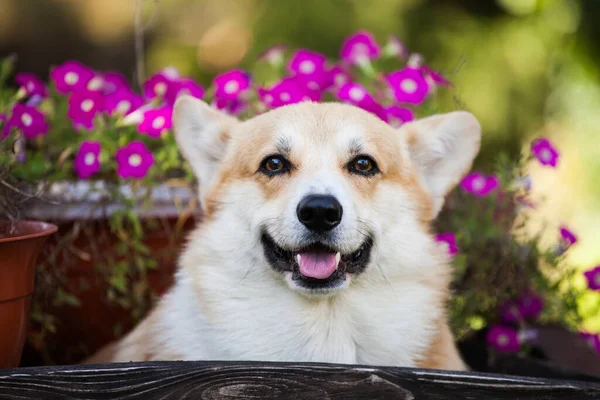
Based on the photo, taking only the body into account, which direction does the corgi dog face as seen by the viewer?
toward the camera

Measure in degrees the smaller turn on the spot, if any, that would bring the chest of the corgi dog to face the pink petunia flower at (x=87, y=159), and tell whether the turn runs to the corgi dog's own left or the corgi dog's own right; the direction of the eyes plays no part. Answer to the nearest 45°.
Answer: approximately 135° to the corgi dog's own right

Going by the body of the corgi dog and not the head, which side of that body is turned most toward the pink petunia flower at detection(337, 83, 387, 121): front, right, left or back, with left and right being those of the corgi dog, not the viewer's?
back

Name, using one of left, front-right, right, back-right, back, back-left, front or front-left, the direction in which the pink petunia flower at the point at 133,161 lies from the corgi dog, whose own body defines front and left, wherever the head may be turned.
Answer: back-right

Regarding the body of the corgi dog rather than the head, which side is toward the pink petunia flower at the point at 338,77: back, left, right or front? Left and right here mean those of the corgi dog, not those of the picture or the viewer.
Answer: back

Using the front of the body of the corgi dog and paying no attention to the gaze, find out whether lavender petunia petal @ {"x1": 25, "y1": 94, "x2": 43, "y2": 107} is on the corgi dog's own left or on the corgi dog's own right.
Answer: on the corgi dog's own right

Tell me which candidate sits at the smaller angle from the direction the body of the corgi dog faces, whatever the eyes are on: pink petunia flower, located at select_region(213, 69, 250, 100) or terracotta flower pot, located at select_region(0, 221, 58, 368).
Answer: the terracotta flower pot

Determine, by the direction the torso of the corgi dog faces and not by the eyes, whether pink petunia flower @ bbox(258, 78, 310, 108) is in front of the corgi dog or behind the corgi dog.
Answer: behind

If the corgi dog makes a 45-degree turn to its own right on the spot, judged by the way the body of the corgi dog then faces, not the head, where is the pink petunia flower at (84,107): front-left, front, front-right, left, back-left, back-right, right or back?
right

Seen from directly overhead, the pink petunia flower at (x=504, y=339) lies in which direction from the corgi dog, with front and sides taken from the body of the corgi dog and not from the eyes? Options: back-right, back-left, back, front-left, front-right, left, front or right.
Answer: back-left

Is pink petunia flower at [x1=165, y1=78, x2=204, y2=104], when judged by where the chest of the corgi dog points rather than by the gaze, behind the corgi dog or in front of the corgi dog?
behind

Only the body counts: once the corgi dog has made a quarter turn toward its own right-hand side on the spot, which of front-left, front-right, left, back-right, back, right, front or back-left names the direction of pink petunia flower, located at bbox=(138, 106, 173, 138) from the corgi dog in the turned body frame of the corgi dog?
front-right

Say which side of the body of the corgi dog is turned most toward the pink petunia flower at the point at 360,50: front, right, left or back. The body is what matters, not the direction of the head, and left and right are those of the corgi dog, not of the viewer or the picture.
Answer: back
